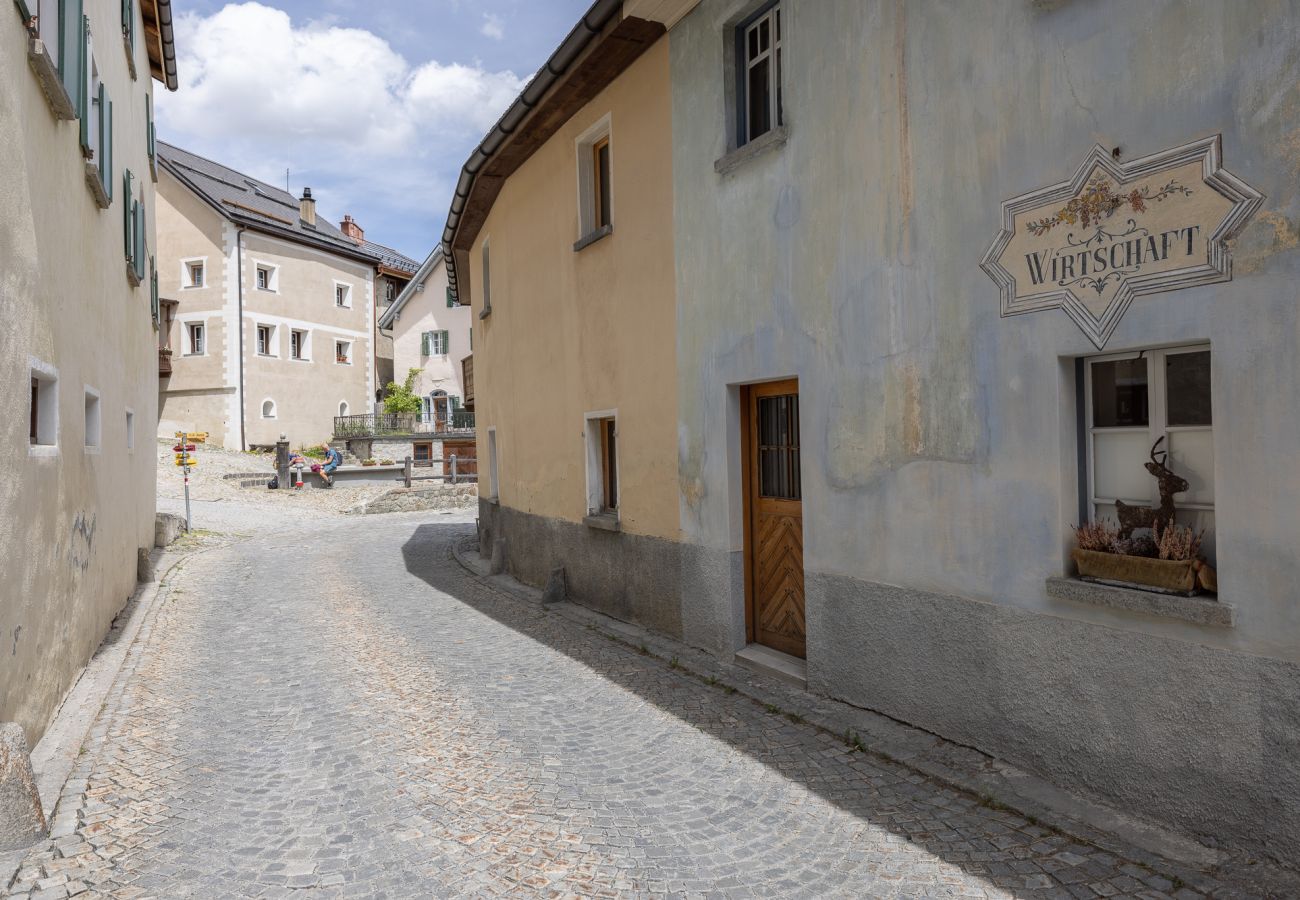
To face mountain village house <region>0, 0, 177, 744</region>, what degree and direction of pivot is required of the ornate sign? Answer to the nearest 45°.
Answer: approximately 45° to its right

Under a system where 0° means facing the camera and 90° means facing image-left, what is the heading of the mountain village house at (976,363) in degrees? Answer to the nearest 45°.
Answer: approximately 45°

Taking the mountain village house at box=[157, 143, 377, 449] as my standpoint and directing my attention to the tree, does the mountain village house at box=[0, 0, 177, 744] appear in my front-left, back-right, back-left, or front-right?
back-right

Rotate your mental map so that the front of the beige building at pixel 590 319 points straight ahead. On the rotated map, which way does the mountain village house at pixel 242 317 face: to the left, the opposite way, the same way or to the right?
to the left

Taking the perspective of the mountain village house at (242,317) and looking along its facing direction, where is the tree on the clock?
The tree is roughly at 10 o'clock from the mountain village house.

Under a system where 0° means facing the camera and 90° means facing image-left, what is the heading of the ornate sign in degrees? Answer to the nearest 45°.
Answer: approximately 45°

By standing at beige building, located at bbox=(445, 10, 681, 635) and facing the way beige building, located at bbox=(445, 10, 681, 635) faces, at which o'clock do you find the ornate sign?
The ornate sign is roughly at 10 o'clock from the beige building.

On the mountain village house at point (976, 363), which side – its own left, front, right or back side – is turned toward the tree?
right

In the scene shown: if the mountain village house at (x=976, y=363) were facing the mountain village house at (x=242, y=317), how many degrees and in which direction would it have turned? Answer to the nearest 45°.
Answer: approximately 90° to its right
